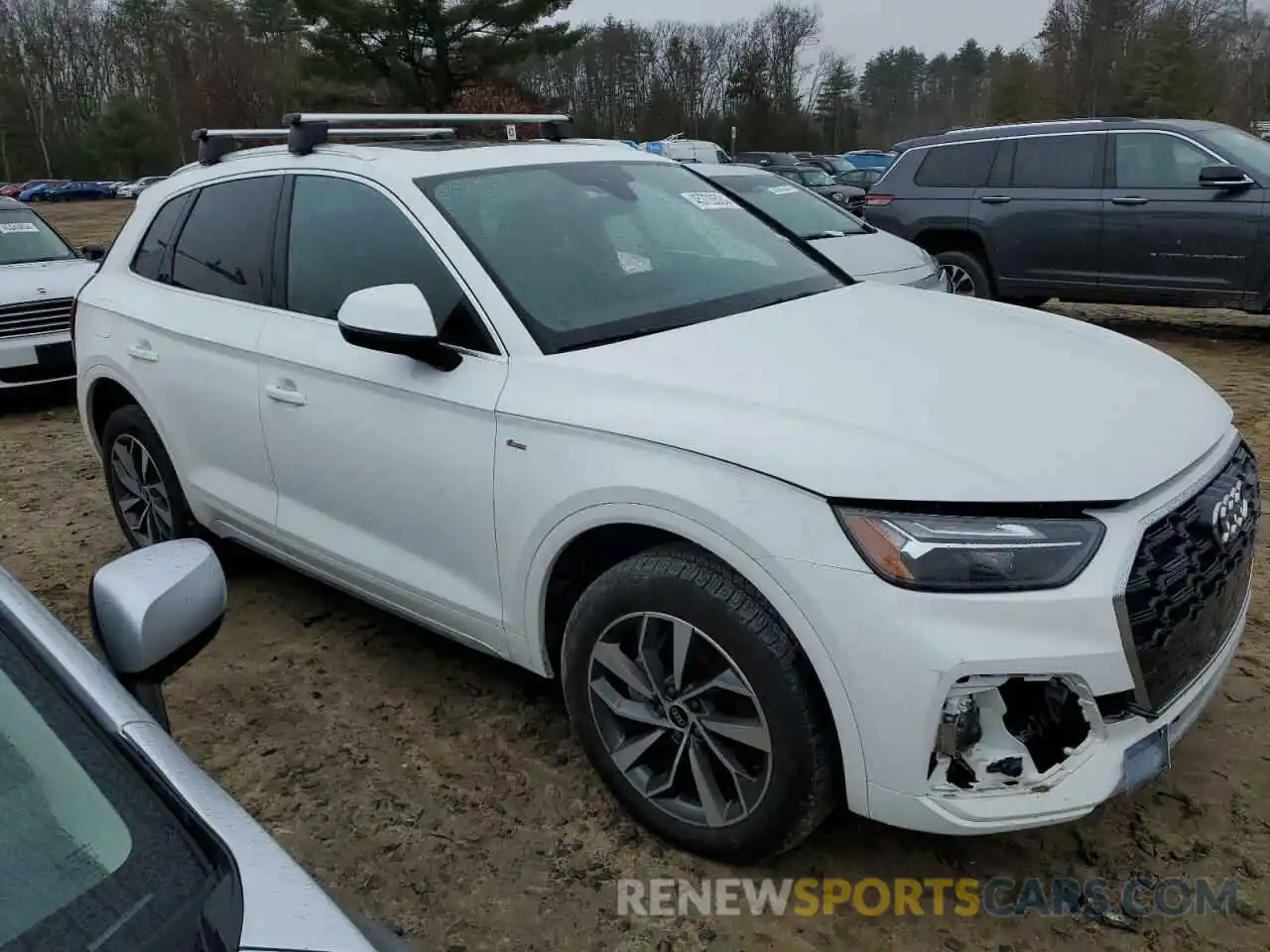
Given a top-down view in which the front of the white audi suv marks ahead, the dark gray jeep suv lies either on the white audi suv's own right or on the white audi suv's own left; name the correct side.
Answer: on the white audi suv's own left

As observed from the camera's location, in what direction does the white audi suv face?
facing the viewer and to the right of the viewer

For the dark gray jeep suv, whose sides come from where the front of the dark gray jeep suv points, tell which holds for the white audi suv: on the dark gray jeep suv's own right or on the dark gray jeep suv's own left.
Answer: on the dark gray jeep suv's own right

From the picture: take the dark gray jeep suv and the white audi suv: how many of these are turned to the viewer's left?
0

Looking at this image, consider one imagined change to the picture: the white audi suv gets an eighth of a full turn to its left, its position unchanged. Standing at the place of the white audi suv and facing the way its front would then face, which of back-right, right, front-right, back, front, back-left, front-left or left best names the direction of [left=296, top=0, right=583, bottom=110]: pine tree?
left

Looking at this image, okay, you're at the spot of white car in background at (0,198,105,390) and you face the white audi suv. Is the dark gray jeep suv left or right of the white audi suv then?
left

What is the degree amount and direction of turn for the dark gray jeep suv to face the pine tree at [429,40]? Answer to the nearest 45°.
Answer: approximately 135° to its left

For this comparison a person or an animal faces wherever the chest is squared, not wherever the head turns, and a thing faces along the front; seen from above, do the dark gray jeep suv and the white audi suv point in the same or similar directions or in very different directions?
same or similar directions

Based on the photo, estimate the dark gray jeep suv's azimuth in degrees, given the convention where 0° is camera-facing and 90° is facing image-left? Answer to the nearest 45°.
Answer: approximately 270°

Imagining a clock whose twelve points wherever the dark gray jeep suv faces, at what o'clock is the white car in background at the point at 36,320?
The white car in background is roughly at 5 o'clock from the dark gray jeep suv.

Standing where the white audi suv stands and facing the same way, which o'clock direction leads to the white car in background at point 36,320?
The white car in background is roughly at 6 o'clock from the white audi suv.
